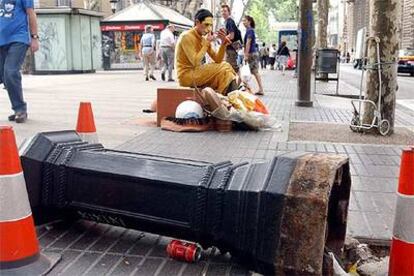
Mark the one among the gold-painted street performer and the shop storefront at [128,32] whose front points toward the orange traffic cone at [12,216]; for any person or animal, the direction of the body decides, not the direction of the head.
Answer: the shop storefront

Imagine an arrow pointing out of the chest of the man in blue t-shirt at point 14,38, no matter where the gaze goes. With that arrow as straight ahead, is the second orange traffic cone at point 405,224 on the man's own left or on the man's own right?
on the man's own left

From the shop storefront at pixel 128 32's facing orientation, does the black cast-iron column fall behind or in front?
in front

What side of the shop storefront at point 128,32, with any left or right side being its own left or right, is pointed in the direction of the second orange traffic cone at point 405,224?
front

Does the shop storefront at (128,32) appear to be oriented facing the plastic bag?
yes

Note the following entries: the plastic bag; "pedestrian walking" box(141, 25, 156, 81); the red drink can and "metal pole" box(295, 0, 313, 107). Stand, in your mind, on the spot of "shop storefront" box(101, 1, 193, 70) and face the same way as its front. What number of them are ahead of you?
4
